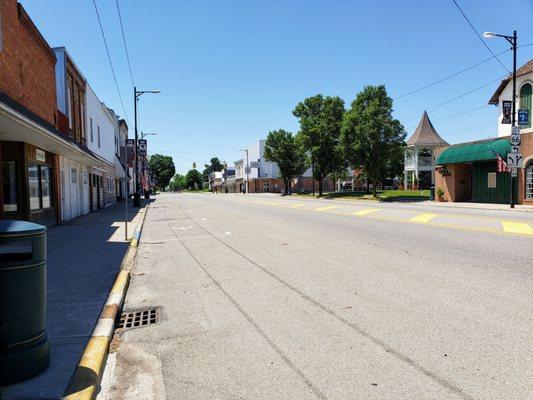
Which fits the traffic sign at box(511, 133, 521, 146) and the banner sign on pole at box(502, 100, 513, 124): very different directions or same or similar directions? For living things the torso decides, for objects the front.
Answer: same or similar directions

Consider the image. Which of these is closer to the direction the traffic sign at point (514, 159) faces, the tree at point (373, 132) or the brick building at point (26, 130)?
the brick building

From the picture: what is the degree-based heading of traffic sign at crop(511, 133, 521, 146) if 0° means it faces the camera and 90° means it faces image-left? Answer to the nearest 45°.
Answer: approximately 0°

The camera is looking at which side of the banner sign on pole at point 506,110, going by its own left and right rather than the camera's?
front

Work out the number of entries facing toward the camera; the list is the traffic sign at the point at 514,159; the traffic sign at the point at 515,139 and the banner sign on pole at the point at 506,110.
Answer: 3

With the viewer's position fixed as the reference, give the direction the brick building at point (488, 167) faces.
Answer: facing the viewer and to the left of the viewer

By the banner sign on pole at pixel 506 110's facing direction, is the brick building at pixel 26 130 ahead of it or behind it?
ahead

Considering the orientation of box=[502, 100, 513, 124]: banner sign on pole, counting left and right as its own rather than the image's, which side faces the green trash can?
front

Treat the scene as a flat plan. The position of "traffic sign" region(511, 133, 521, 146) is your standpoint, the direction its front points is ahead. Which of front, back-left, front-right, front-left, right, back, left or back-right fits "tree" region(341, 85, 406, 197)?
back-right

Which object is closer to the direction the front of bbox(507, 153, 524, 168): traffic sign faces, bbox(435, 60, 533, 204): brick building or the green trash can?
the green trash can

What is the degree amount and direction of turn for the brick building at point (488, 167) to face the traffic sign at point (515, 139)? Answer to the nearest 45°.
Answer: approximately 45° to its left

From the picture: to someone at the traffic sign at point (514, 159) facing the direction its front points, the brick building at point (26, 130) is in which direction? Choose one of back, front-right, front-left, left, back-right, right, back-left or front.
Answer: front-right

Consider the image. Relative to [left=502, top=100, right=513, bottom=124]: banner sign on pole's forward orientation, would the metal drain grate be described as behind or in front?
in front

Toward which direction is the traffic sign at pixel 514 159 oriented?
toward the camera

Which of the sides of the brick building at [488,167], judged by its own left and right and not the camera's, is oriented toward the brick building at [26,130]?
front
